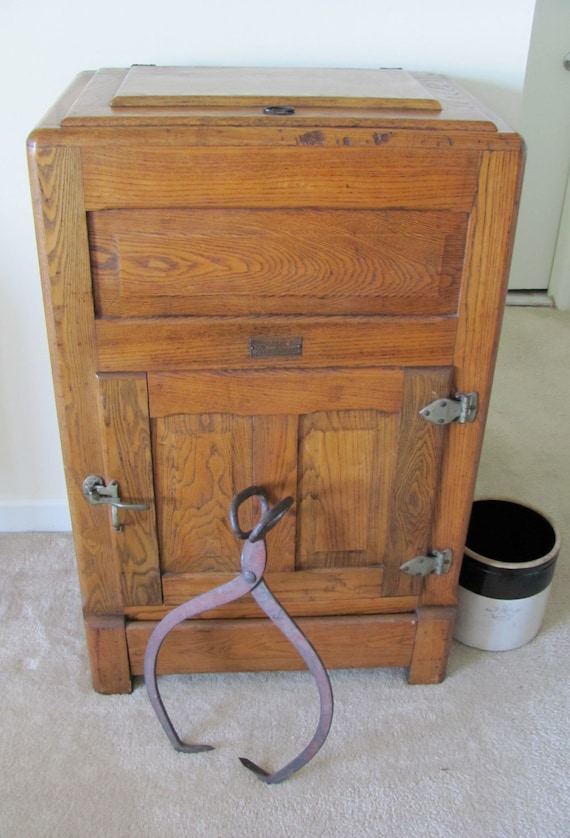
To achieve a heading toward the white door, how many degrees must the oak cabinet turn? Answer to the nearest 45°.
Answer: approximately 135° to its left

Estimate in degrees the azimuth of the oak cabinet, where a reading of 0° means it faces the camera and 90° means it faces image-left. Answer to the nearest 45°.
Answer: approximately 0°
